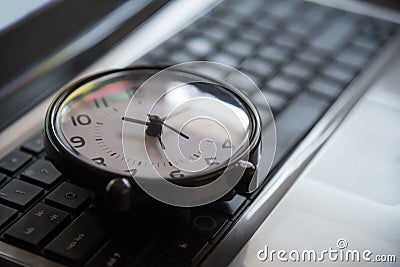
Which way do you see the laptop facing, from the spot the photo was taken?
facing the viewer and to the right of the viewer
